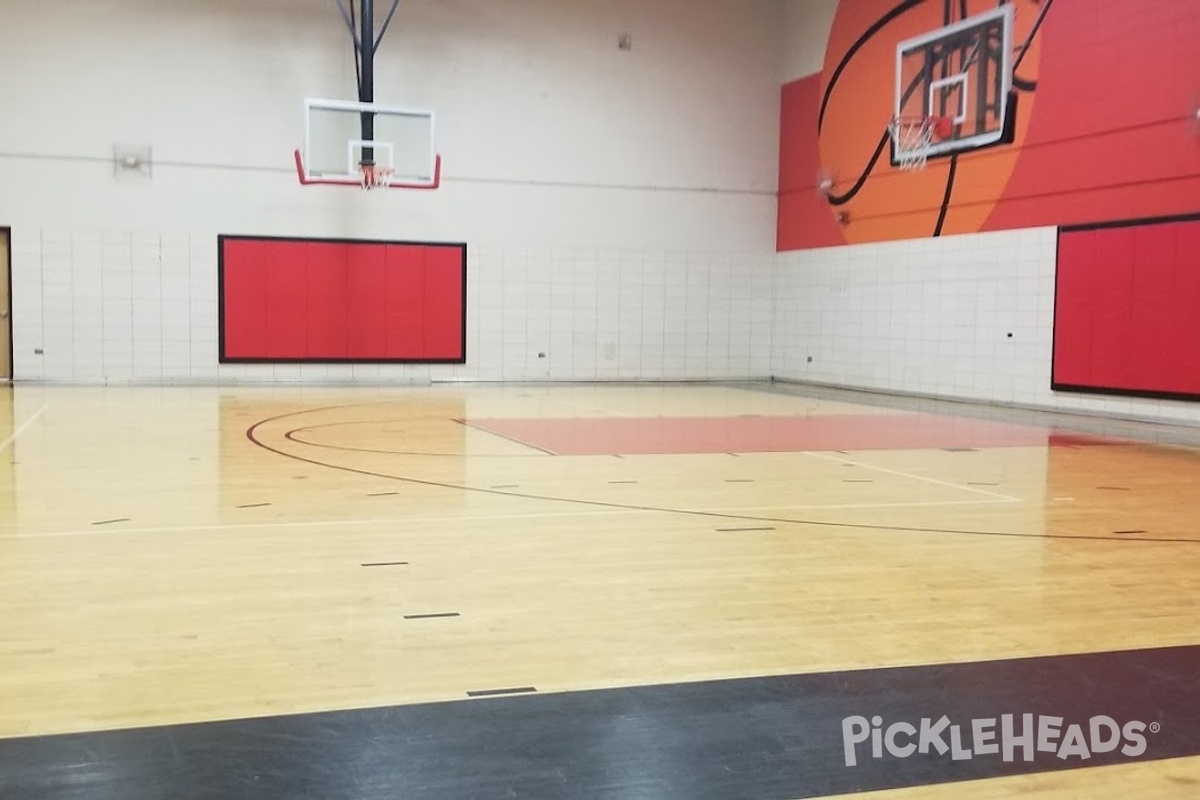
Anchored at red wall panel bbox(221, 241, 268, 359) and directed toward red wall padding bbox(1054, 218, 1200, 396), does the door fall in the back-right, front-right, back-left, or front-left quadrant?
back-right

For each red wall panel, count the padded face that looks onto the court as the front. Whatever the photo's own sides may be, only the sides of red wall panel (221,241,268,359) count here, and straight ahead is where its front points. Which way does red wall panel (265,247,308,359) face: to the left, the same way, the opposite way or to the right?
the same way

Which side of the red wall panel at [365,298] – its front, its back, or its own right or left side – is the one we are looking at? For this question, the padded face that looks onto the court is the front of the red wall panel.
front

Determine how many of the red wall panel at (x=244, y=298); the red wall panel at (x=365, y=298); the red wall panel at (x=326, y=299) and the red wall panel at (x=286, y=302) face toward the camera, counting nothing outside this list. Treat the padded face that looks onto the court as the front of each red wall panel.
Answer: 4

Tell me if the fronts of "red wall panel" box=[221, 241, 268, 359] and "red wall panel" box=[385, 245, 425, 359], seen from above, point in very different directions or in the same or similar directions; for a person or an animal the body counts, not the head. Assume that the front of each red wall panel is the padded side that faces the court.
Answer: same or similar directions

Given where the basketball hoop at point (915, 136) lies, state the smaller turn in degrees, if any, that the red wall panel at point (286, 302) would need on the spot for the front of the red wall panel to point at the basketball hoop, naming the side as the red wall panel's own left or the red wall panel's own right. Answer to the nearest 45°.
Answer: approximately 45° to the red wall panel's own left

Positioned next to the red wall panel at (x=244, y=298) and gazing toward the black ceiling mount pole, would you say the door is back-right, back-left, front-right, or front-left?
back-right

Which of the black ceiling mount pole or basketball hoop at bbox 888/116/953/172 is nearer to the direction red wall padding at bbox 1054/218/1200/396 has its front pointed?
the black ceiling mount pole

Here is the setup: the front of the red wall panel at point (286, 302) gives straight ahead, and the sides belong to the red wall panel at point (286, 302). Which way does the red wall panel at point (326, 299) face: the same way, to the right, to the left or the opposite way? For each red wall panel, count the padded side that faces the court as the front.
the same way

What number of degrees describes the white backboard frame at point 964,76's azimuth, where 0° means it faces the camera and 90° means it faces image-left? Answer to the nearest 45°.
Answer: approximately 45°

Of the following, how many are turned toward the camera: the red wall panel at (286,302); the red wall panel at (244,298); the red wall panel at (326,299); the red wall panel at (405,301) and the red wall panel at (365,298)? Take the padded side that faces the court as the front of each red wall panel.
5

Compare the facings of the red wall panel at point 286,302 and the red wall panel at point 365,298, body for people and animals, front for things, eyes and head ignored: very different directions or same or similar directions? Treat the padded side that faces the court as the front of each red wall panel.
same or similar directions

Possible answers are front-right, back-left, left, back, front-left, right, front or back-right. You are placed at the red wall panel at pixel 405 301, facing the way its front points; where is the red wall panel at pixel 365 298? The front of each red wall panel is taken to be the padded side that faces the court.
right

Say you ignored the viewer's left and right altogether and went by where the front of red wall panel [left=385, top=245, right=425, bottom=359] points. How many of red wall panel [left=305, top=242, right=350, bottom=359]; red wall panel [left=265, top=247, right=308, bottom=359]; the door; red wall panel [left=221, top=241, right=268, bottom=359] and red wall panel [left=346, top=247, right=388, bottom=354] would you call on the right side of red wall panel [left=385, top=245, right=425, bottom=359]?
5

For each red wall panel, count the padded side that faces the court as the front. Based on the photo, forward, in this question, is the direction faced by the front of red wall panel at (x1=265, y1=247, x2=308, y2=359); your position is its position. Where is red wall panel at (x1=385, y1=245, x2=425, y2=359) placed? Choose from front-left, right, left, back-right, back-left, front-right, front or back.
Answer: left

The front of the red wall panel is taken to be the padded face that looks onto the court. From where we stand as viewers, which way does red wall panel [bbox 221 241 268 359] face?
facing the viewer

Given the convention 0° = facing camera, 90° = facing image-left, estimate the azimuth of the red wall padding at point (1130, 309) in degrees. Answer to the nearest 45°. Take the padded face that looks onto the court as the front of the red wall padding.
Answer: approximately 45°

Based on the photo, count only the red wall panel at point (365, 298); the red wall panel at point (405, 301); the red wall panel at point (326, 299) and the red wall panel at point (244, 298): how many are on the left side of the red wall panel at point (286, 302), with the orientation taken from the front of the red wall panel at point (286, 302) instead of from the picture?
3

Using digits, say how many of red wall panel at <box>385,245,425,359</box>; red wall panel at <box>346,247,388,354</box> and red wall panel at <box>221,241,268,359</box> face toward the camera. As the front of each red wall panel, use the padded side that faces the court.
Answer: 3
